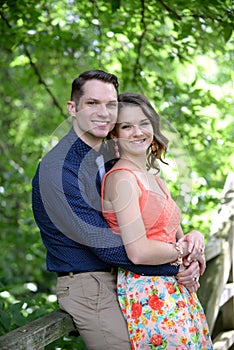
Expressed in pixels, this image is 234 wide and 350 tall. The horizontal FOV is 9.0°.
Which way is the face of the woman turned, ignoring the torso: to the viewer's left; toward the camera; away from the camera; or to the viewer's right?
toward the camera
